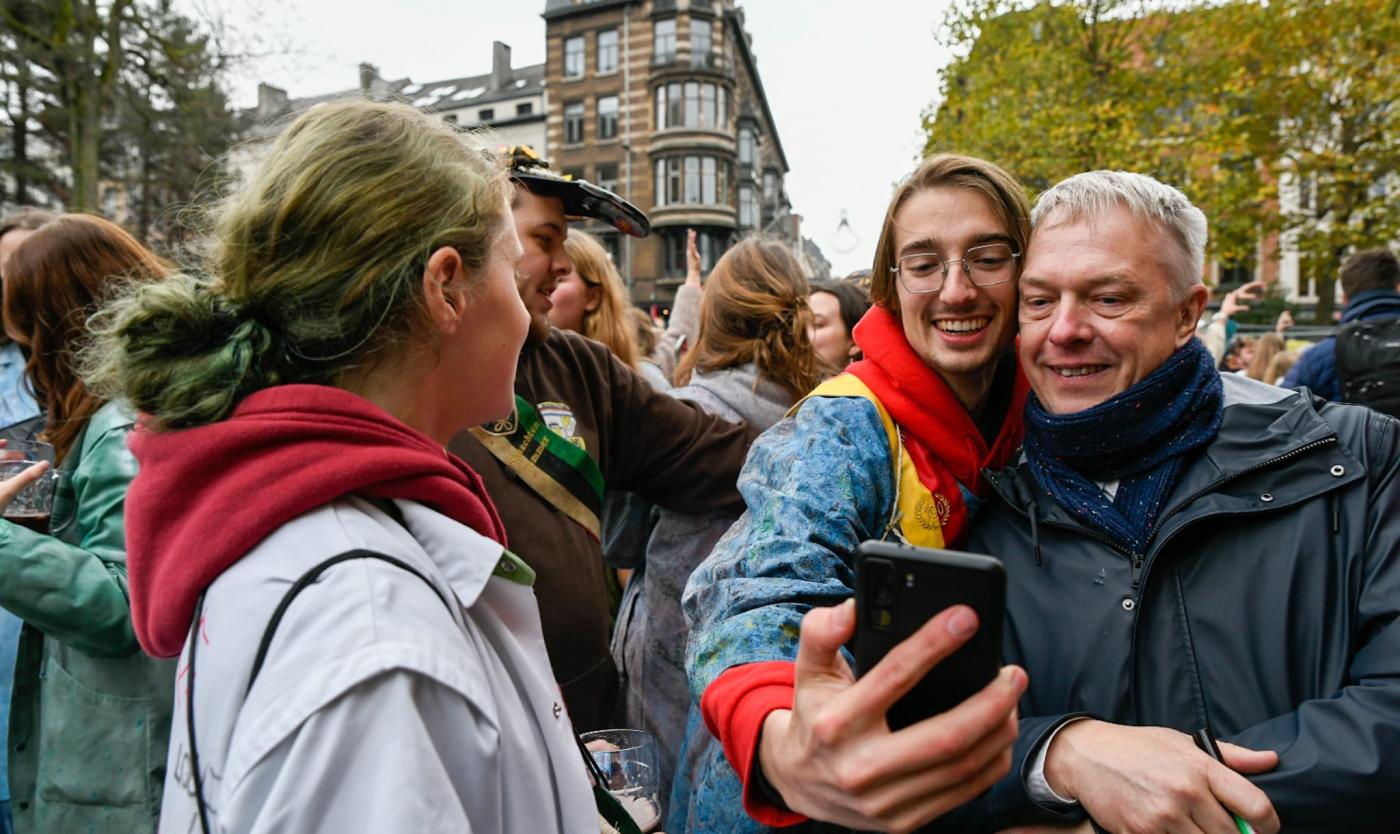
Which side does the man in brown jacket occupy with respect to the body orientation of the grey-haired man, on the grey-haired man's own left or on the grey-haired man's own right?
on the grey-haired man's own right

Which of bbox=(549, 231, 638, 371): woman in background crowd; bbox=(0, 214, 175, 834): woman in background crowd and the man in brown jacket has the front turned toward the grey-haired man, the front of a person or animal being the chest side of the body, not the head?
the man in brown jacket

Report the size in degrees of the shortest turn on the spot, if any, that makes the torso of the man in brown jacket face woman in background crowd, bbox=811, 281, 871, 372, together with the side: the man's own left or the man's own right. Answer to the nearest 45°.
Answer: approximately 90° to the man's own left

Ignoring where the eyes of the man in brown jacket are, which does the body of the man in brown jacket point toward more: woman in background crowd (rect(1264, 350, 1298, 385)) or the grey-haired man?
the grey-haired man

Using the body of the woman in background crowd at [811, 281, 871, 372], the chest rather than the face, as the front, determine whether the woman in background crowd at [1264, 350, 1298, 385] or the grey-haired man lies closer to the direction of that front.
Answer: the grey-haired man

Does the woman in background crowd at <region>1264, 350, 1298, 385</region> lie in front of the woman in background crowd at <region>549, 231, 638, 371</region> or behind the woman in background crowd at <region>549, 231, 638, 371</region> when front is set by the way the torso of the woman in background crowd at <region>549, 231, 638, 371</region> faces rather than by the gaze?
behind

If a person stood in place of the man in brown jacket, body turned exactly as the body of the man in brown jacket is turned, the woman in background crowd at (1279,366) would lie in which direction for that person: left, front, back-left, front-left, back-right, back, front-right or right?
left
